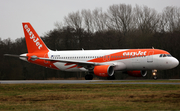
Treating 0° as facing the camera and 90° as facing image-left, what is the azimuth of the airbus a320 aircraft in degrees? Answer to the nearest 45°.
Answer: approximately 315°
